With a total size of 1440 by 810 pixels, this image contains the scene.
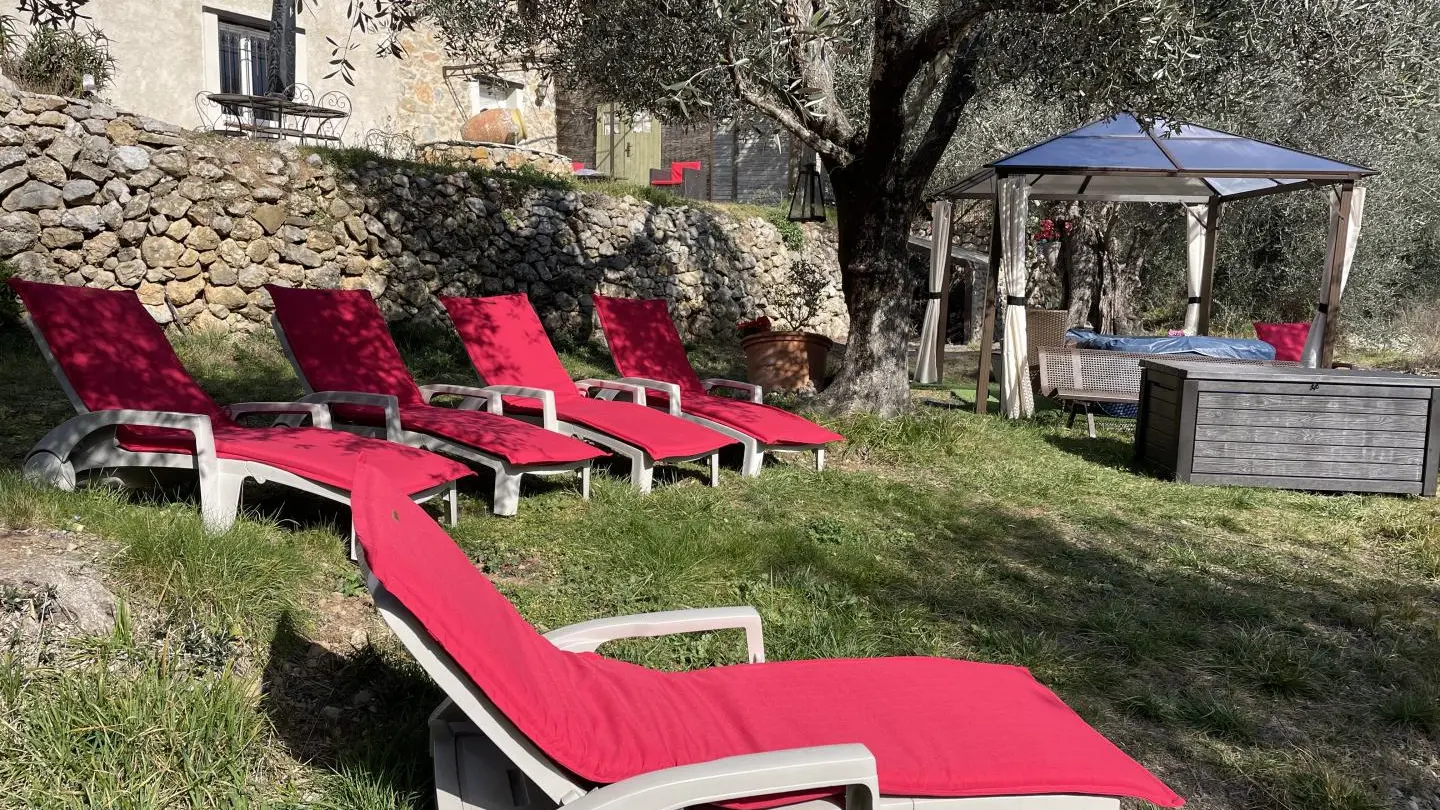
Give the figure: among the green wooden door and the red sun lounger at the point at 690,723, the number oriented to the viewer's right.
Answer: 1

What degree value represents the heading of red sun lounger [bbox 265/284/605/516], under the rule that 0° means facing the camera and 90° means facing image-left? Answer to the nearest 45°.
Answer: approximately 315°

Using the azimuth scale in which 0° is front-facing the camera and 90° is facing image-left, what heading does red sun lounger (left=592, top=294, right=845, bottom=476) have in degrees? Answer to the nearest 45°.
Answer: approximately 315°

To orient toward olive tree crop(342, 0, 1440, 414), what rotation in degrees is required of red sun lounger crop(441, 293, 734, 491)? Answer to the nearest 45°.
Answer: approximately 45° to its left

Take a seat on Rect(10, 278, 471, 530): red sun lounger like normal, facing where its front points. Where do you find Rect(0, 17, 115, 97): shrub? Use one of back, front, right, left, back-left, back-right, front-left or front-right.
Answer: back-left

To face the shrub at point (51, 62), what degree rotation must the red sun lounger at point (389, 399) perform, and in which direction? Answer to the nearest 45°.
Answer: approximately 180°

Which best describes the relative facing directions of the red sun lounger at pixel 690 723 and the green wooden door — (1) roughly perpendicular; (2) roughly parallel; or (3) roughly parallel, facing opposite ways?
roughly perpendicular

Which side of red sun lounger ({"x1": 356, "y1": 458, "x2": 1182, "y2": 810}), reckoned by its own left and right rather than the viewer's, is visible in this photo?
right

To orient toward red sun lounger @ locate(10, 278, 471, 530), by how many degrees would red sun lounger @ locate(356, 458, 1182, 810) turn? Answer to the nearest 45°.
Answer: approximately 135° to its left

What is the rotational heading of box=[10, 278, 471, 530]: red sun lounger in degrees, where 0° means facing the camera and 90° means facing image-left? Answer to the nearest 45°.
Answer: approximately 315°
